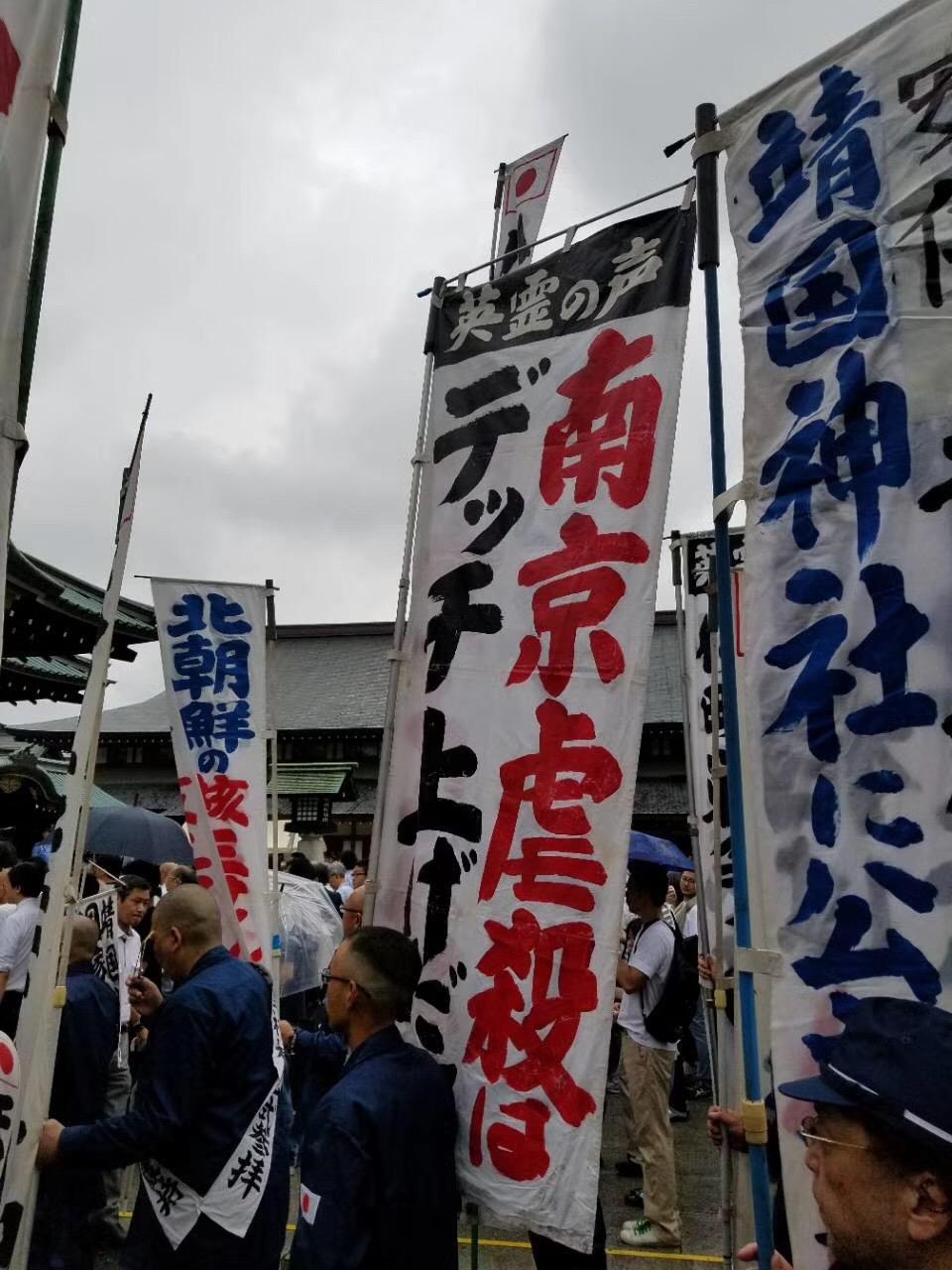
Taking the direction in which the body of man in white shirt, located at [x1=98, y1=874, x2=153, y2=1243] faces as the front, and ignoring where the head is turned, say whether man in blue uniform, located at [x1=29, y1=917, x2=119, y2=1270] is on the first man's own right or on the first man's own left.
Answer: on the first man's own right

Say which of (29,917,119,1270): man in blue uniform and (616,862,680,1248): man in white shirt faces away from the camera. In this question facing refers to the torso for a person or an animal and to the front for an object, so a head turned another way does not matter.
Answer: the man in blue uniform

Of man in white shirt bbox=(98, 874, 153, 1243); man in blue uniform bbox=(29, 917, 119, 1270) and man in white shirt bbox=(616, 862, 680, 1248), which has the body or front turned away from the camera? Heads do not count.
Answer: the man in blue uniform

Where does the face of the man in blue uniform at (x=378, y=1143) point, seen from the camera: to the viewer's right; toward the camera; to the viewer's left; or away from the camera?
to the viewer's left

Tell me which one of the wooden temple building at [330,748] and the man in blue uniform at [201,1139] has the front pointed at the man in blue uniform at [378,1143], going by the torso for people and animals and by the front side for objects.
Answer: the wooden temple building

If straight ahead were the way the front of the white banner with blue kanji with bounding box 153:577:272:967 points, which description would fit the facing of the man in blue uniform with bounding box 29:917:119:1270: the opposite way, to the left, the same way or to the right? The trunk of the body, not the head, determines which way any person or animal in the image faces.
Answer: the opposite way

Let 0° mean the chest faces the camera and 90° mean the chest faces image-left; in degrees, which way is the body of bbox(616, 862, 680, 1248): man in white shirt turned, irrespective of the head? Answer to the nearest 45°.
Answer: approximately 90°

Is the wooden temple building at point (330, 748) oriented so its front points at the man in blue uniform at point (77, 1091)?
yes

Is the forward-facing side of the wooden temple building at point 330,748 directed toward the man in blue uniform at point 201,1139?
yes

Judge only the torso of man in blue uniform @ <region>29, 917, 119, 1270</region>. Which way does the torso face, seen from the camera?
away from the camera

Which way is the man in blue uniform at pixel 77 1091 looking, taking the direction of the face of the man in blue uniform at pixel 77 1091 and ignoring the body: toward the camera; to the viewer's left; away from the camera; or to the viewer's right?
away from the camera
